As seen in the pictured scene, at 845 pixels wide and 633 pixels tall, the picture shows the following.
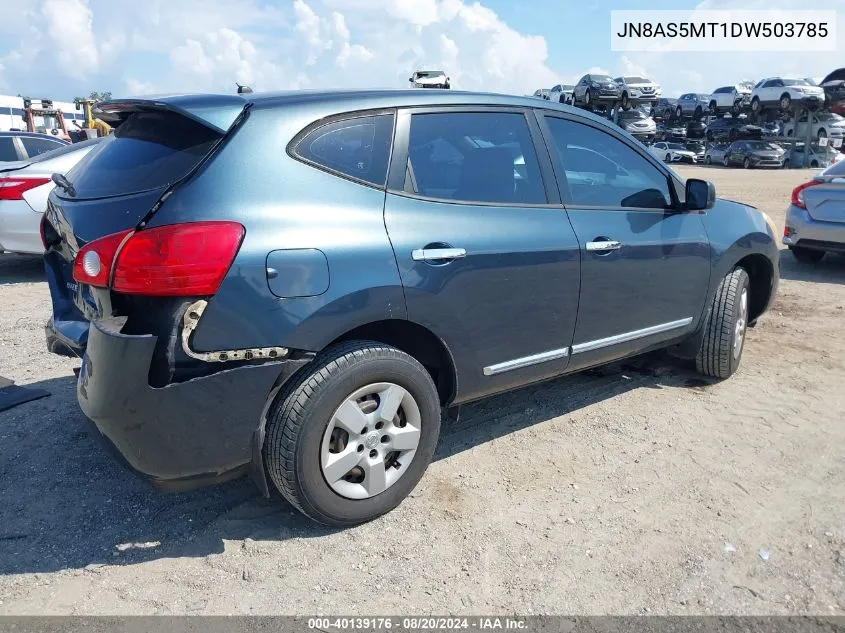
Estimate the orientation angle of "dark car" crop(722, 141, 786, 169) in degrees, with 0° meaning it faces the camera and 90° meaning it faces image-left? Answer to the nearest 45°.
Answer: approximately 315°

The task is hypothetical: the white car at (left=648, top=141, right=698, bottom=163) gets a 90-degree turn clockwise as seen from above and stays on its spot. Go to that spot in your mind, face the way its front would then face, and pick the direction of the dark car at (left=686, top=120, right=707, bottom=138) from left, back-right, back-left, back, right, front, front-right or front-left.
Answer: back-right

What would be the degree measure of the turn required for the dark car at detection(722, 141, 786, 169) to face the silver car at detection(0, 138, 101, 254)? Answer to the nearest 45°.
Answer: approximately 45° to its right

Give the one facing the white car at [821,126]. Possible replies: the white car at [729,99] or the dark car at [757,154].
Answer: the white car at [729,99]

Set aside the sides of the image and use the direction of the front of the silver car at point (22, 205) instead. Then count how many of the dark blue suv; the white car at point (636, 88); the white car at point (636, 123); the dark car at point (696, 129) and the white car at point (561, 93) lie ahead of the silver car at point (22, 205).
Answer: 4

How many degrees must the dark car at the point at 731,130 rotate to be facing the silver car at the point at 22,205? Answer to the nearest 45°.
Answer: approximately 45° to its right

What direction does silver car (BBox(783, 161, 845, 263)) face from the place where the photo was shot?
facing away from the viewer and to the right of the viewer

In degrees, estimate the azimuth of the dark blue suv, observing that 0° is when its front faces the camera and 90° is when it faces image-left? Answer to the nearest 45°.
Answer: approximately 225°

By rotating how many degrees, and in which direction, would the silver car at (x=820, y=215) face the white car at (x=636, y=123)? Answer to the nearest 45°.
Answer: approximately 45° to its left
